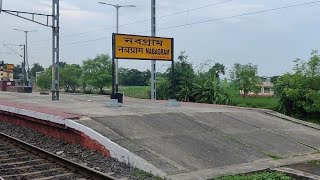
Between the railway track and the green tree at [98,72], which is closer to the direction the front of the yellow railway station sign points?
the railway track

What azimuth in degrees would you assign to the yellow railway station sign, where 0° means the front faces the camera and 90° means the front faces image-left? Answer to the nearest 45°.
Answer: approximately 0°

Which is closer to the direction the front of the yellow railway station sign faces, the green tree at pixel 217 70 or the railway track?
the railway track

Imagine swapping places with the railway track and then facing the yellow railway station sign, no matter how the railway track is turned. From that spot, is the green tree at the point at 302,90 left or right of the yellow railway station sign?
right

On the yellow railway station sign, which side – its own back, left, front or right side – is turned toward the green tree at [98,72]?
back

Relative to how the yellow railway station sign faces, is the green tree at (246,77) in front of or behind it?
behind

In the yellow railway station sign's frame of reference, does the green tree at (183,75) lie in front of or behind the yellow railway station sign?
behind

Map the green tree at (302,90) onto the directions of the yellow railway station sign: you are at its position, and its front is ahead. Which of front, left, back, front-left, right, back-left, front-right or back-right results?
left

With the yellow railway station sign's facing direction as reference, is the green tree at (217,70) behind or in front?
behind

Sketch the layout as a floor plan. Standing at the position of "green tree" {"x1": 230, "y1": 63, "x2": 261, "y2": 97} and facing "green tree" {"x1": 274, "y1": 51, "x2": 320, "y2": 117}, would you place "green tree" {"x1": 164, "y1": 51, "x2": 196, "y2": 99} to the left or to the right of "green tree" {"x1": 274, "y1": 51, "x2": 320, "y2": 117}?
right
